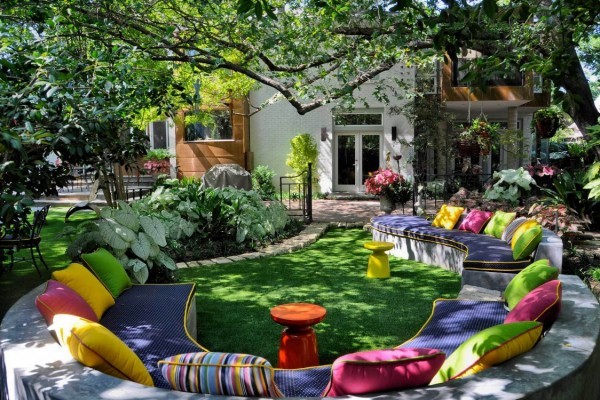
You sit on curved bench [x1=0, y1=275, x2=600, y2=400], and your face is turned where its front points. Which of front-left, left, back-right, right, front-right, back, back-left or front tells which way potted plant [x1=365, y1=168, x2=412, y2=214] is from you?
front

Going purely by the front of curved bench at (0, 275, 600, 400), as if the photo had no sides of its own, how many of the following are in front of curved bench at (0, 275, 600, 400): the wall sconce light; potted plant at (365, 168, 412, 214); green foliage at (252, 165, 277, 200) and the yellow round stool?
4

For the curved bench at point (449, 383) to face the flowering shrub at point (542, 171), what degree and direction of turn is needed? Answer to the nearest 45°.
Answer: approximately 45° to its right

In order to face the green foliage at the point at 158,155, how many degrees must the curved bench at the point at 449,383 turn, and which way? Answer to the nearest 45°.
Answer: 0° — it already faces it

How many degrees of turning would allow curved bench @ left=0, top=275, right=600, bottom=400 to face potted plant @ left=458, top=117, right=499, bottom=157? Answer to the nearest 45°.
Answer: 0° — it already faces it

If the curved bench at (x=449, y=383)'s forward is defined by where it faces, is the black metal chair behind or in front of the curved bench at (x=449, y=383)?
in front

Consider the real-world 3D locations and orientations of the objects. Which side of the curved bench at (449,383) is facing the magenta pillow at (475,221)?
front

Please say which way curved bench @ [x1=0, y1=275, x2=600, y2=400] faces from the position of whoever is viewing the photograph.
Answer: facing away from the viewer

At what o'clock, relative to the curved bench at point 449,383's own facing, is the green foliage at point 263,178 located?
The green foliage is roughly at 12 o'clock from the curved bench.
